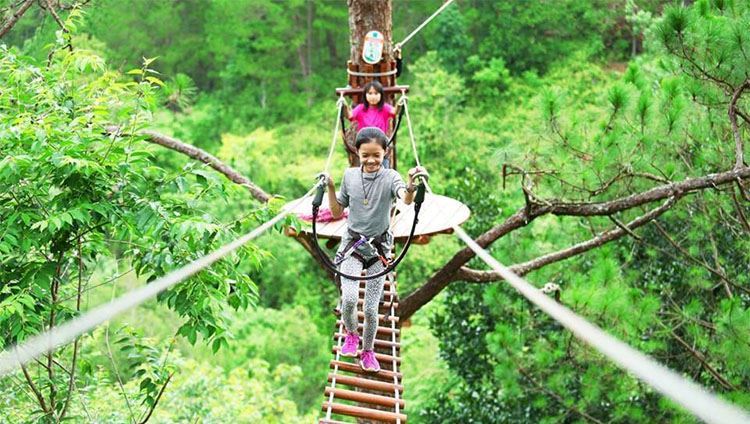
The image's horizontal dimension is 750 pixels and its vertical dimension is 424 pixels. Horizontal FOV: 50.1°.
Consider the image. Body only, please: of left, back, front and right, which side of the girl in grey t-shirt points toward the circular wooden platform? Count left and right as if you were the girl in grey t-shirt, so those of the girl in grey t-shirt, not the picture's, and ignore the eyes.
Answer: back

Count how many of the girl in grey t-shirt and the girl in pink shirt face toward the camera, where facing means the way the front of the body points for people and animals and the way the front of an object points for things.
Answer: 2

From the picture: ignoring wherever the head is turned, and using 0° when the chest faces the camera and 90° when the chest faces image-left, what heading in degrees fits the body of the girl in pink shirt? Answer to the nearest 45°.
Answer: approximately 0°

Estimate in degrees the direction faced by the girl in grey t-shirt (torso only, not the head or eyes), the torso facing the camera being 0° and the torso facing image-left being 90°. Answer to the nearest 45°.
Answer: approximately 0°
